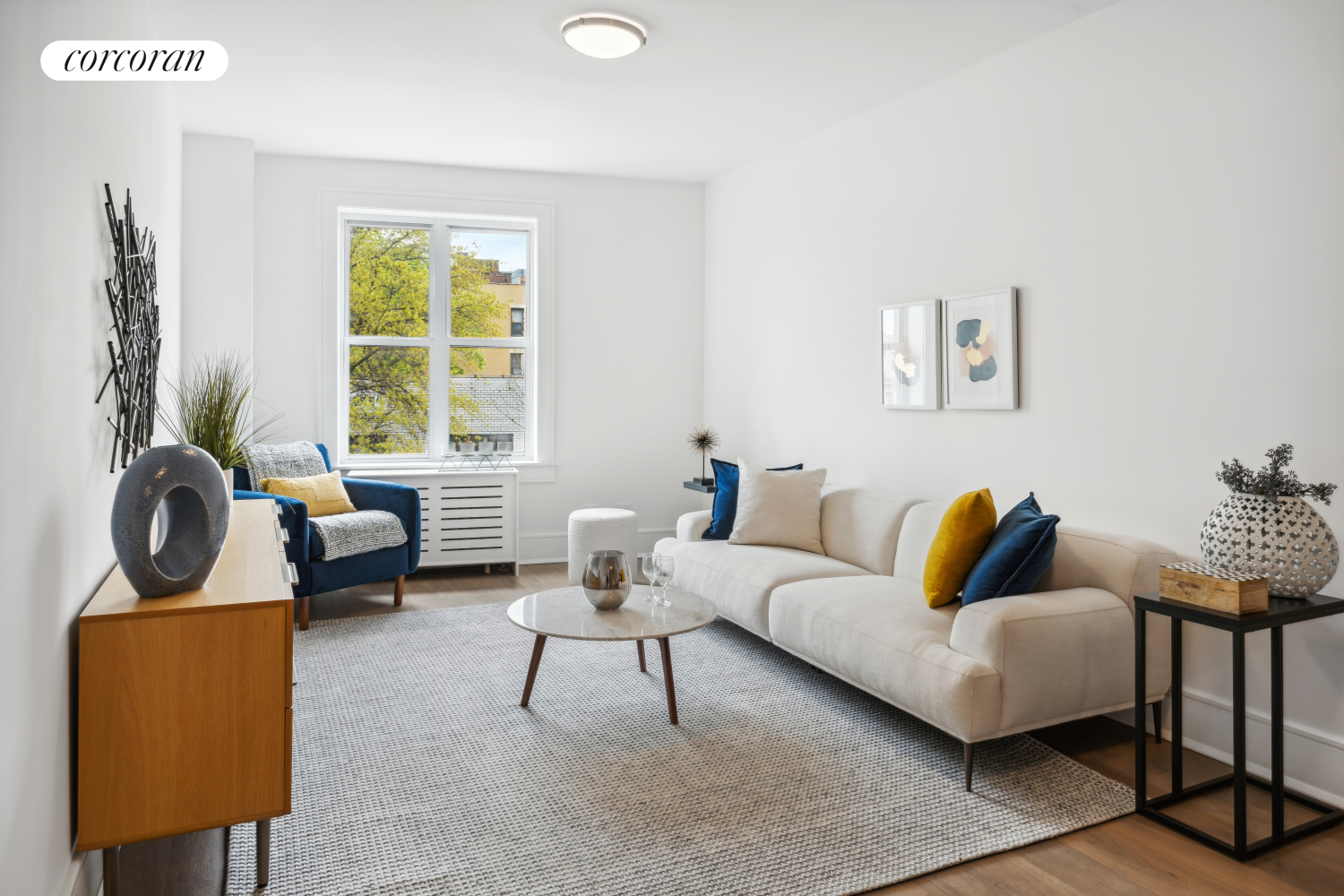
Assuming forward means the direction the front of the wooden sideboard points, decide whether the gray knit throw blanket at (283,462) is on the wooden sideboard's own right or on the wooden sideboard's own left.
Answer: on the wooden sideboard's own left

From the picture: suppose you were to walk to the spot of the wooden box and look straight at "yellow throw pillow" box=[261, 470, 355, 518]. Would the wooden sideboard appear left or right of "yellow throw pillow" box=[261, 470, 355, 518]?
left

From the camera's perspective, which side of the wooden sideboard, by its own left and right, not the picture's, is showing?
right

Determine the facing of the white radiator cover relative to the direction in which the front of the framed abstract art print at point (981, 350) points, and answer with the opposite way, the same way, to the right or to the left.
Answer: to the left

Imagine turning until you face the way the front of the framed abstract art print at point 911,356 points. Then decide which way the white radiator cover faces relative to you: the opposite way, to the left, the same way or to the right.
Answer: to the left

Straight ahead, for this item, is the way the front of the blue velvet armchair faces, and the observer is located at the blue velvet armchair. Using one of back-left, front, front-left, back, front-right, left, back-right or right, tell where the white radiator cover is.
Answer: left

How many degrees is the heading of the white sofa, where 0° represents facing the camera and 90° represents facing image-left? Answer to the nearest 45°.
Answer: approximately 45°

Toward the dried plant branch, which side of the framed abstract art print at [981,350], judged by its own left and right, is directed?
left

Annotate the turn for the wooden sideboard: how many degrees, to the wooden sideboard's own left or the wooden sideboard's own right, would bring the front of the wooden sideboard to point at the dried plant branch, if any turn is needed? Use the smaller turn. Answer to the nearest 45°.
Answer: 0° — it already faces it

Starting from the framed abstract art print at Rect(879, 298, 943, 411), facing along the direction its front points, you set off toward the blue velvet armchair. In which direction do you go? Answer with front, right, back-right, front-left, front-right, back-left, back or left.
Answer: front-right

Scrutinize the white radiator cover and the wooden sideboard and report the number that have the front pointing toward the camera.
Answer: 1

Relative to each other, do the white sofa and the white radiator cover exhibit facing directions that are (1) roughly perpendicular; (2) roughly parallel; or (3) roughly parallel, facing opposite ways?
roughly perpendicular

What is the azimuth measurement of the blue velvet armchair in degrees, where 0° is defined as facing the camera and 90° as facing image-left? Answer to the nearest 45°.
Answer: approximately 315°

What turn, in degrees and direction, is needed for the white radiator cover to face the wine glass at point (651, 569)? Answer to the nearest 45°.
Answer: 0° — it already faces it

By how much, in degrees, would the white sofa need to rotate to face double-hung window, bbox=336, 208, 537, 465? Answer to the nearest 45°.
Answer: approximately 90° to its right

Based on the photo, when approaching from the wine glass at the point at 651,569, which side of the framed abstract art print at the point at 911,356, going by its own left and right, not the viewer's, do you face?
front
